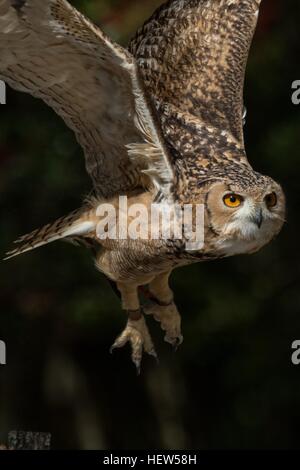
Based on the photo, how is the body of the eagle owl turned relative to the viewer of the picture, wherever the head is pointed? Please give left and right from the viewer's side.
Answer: facing to the right of the viewer
